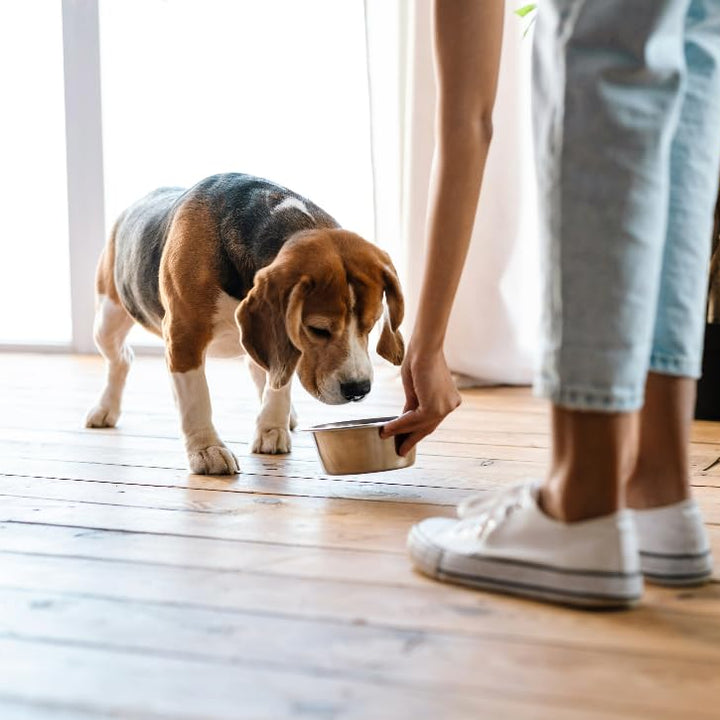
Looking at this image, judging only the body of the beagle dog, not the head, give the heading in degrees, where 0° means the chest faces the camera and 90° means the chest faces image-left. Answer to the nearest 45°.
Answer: approximately 315°

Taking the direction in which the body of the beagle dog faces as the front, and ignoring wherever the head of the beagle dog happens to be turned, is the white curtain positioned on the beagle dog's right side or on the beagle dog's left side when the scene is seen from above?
on the beagle dog's left side
